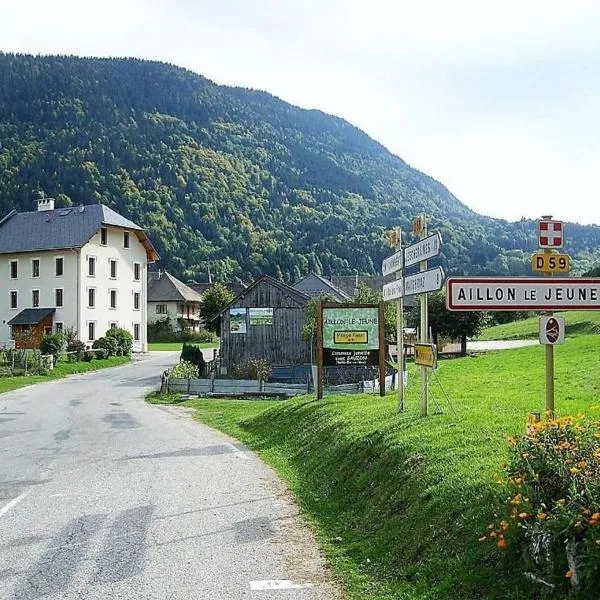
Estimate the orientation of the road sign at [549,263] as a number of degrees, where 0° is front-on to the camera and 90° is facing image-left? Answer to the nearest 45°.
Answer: approximately 0°

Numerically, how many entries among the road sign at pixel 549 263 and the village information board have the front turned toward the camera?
2

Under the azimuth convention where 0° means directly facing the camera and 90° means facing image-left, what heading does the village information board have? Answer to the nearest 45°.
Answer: approximately 0°

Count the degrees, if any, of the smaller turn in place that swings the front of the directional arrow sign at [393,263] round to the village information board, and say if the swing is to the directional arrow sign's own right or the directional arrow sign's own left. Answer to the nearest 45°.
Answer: approximately 135° to the directional arrow sign's own right

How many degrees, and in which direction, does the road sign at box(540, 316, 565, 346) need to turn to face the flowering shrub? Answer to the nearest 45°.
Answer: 0° — it already faces it

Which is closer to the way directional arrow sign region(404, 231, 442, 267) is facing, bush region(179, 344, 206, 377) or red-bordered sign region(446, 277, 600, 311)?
the red-bordered sign

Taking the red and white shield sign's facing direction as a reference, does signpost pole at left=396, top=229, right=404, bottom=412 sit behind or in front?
behind

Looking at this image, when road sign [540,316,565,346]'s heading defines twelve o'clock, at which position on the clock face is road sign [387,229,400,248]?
road sign [387,229,400,248] is roughly at 5 o'clock from road sign [540,316,565,346].

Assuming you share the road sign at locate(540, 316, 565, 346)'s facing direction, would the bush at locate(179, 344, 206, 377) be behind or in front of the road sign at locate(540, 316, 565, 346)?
behind
